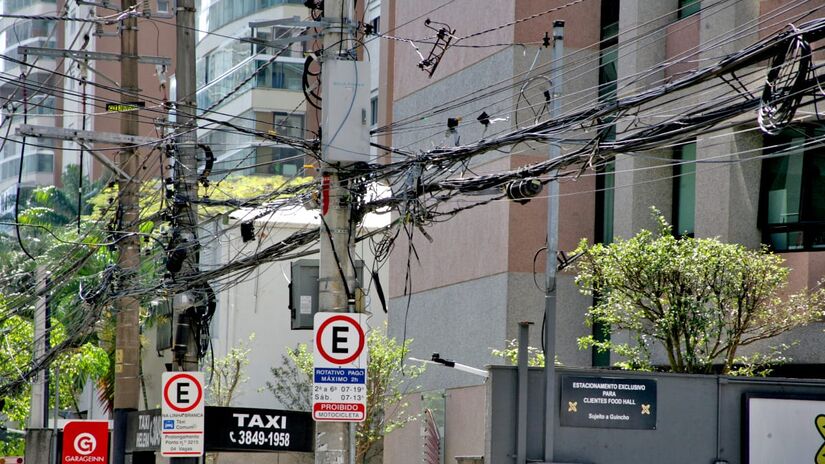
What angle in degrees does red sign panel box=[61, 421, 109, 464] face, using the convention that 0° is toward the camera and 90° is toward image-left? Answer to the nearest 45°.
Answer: approximately 0°

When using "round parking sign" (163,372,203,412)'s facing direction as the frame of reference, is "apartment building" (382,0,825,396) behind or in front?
behind

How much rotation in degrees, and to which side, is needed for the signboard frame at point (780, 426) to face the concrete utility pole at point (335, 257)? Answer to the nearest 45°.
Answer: approximately 90° to its right

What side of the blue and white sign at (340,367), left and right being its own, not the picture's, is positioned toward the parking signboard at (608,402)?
left

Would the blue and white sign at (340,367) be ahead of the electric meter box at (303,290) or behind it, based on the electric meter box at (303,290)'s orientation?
ahead

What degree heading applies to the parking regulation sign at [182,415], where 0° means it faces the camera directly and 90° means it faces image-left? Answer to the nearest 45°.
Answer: approximately 0°
